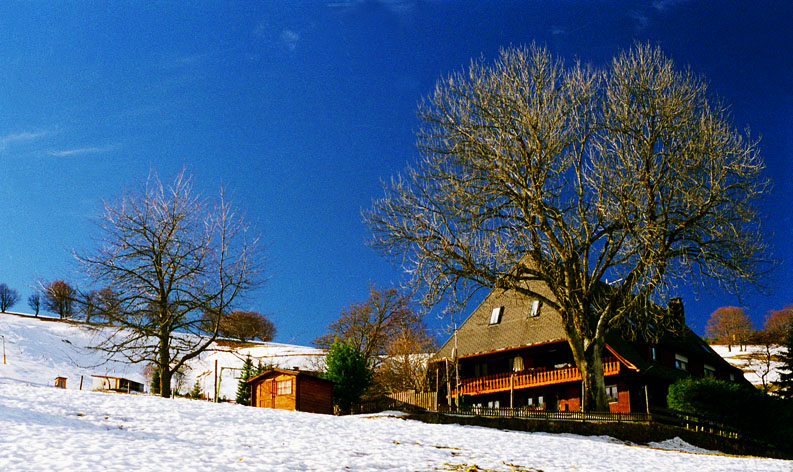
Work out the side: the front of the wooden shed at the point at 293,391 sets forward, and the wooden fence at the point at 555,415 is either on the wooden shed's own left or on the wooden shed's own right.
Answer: on the wooden shed's own left

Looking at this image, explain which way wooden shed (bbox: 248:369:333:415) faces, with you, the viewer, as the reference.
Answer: facing the viewer and to the left of the viewer

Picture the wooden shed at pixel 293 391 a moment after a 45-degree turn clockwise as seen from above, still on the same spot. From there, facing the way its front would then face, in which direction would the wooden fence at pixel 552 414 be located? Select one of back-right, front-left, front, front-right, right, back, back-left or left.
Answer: back

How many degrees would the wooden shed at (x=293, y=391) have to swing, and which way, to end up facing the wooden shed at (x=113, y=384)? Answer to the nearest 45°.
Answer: approximately 90° to its right

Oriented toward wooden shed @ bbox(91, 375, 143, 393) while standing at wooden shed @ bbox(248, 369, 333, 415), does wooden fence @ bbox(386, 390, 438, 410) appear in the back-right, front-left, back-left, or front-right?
back-right

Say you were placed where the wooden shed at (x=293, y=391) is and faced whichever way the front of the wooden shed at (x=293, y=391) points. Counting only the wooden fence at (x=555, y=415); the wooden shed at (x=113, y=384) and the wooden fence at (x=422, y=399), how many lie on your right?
1

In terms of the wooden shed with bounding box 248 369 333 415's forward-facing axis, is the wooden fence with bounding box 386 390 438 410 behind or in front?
behind
